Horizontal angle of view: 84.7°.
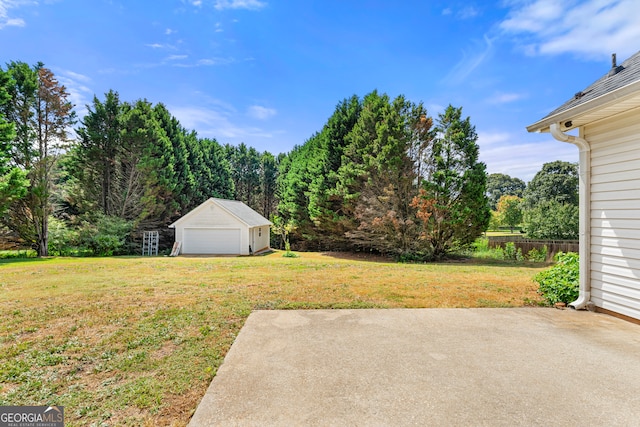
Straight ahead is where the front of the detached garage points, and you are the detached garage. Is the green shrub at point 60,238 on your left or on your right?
on your right

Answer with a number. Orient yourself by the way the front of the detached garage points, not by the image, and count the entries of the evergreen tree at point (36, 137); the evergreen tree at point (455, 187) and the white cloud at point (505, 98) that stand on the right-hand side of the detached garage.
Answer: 1

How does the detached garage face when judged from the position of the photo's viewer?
facing the viewer

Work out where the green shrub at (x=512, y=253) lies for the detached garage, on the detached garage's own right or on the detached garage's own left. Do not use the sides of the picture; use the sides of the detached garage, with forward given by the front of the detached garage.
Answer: on the detached garage's own left

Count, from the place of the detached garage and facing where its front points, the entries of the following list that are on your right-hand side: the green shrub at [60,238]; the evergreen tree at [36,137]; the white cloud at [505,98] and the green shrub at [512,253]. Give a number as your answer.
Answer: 2

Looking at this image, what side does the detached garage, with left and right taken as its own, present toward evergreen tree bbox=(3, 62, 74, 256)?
right

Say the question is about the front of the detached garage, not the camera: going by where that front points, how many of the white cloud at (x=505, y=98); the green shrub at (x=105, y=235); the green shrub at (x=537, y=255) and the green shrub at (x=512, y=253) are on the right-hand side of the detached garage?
1

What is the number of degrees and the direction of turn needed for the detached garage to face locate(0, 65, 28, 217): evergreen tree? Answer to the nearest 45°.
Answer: approximately 90° to its right

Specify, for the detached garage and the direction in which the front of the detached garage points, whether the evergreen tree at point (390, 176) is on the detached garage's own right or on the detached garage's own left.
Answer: on the detached garage's own left

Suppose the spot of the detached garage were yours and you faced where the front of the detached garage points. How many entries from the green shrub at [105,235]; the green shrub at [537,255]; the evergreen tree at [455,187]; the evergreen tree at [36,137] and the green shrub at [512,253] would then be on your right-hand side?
2
